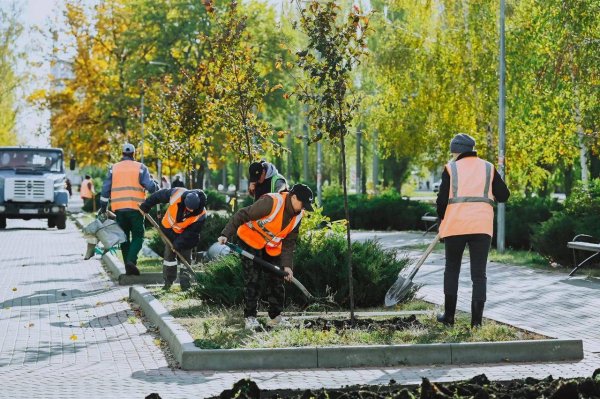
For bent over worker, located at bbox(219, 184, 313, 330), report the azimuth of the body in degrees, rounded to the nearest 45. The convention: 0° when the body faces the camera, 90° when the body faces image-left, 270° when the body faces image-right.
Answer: approximately 315°

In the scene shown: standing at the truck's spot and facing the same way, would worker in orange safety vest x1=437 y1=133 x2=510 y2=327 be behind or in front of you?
in front

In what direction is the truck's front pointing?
toward the camera

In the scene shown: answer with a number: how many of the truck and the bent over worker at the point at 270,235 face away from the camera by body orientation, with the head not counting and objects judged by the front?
0

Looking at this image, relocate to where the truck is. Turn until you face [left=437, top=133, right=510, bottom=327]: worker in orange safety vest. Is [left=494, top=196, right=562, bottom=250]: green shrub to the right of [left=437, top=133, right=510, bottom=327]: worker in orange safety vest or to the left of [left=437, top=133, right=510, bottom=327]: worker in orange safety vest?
left

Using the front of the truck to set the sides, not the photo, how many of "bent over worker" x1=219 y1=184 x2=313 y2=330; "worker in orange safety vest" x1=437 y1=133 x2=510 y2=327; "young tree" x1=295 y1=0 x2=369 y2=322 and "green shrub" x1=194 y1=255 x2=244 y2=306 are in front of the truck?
4
